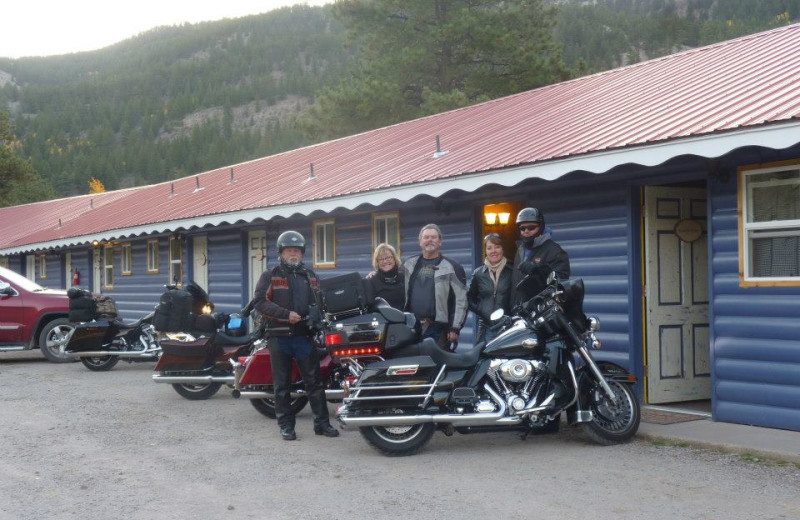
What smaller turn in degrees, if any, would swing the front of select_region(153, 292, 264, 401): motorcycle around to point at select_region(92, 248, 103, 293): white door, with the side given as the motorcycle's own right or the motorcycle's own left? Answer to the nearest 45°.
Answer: approximately 90° to the motorcycle's own left

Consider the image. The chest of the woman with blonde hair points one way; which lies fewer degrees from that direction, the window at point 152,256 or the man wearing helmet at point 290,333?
the man wearing helmet

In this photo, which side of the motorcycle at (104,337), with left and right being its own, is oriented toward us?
right

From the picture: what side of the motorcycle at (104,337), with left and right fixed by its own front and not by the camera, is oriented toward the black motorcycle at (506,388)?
right

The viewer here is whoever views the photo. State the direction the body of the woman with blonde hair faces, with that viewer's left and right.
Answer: facing the viewer

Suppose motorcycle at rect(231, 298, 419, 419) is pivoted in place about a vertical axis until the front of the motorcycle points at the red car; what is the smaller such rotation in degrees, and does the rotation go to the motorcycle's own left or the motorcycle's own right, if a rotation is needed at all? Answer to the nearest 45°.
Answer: approximately 90° to the motorcycle's own left

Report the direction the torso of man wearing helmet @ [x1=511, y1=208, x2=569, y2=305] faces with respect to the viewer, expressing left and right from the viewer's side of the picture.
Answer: facing the viewer and to the left of the viewer

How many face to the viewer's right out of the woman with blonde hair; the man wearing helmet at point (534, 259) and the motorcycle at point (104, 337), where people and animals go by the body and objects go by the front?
1

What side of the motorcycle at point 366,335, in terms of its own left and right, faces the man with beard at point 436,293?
left

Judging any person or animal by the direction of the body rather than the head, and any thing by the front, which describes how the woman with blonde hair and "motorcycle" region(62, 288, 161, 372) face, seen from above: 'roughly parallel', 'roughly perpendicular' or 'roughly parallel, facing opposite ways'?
roughly perpendicular

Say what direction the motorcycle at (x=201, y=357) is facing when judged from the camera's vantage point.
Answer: facing to the right of the viewer

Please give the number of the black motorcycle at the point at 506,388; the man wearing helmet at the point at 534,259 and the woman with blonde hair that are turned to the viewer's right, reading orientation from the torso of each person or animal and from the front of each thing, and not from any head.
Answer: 1

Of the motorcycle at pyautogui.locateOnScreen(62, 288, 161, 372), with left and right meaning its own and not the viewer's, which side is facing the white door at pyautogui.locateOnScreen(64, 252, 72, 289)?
left

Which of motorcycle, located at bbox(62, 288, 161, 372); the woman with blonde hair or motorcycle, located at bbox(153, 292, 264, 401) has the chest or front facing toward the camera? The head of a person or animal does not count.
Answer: the woman with blonde hair

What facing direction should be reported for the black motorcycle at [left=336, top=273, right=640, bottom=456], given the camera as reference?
facing to the right of the viewer
